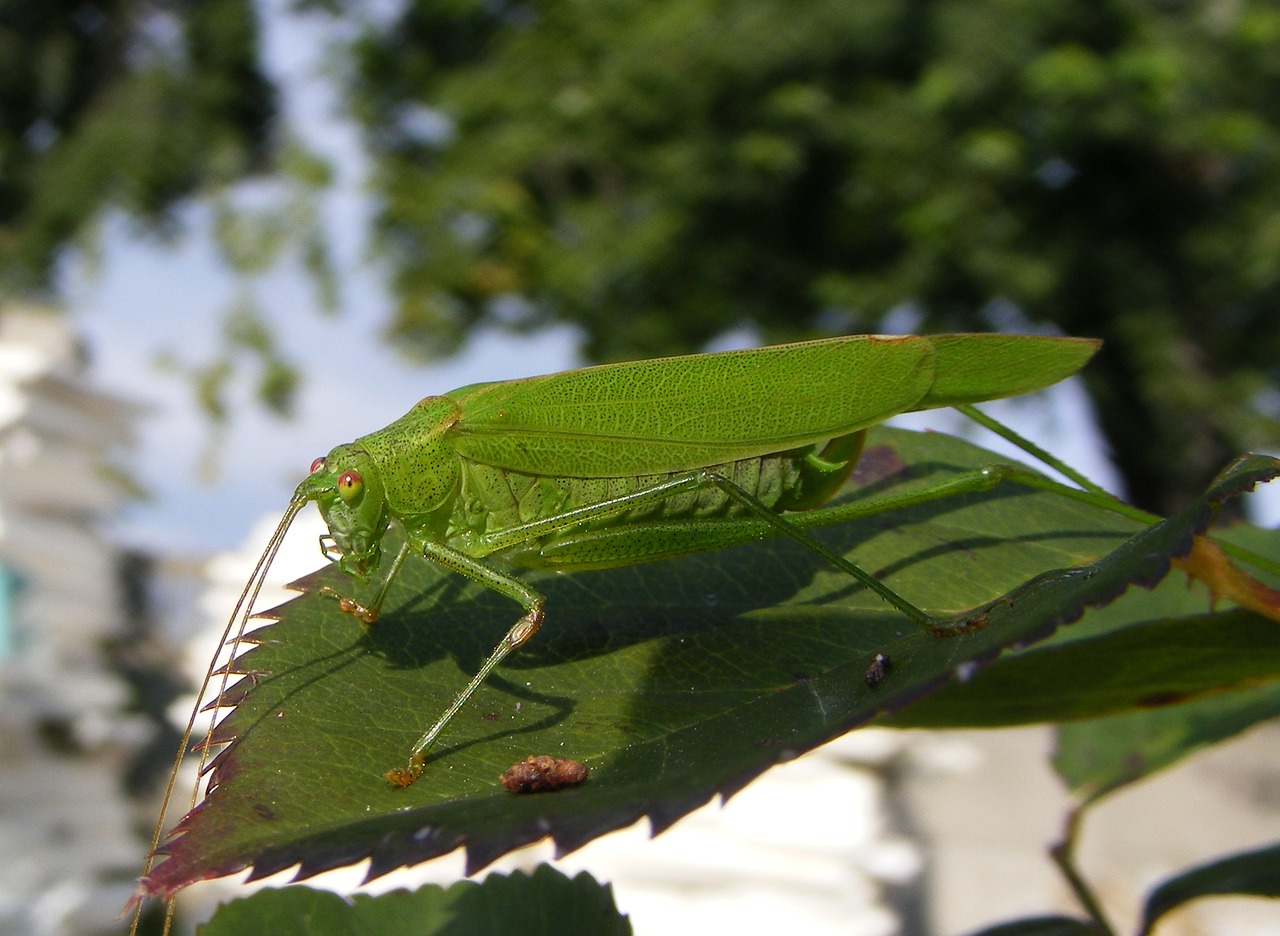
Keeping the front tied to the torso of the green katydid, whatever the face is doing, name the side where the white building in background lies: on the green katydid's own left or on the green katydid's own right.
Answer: on the green katydid's own right

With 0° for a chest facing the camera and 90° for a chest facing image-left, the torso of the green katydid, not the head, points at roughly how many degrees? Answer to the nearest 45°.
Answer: approximately 90°

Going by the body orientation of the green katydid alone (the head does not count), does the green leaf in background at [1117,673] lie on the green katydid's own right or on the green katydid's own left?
on the green katydid's own left

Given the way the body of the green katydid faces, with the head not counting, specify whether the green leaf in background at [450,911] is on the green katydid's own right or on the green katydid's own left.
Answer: on the green katydid's own left

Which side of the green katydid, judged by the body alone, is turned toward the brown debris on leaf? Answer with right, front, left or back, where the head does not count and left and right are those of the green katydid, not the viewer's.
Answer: left
